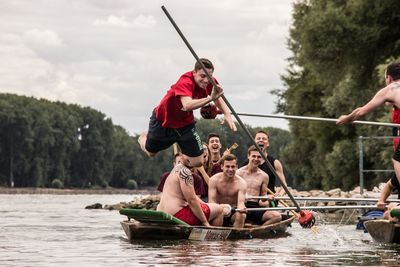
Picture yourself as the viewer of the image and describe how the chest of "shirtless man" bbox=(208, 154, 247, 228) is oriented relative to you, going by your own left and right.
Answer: facing the viewer

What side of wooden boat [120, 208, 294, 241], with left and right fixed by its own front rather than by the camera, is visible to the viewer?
right

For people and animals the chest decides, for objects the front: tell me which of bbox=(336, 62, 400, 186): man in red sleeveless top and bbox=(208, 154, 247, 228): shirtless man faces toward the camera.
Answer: bbox=(208, 154, 247, 228): shirtless man

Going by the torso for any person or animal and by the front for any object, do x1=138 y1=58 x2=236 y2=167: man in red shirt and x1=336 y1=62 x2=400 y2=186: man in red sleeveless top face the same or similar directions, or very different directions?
very different directions

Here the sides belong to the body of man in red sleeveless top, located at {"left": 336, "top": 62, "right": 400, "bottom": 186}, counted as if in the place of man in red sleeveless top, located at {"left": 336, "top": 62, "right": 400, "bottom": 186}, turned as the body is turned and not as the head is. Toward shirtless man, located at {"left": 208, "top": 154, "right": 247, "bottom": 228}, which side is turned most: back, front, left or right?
front

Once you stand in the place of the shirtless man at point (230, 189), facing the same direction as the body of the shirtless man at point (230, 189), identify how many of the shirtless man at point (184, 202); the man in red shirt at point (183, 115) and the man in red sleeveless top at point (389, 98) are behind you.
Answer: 0

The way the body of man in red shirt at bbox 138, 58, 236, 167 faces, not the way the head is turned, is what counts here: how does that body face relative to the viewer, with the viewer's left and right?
facing the viewer and to the right of the viewer

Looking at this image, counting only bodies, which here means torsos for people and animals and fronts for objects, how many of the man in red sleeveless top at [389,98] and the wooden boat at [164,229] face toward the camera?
0

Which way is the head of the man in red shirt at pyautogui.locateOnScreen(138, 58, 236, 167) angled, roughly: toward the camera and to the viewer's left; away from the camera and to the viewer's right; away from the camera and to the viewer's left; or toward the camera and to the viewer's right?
toward the camera and to the viewer's right

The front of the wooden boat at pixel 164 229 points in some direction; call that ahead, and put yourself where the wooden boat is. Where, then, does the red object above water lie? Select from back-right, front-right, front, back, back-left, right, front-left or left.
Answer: front
